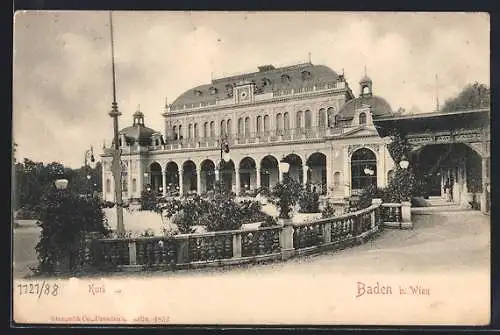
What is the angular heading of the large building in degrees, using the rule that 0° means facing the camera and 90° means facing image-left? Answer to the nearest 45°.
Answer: approximately 45°

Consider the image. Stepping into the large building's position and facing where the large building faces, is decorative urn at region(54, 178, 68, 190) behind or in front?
in front

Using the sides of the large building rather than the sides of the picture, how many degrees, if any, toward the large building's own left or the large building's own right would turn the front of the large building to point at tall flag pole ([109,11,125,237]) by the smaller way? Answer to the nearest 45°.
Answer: approximately 45° to the large building's own right

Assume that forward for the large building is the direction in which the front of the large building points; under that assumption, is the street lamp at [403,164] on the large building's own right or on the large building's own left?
on the large building's own left

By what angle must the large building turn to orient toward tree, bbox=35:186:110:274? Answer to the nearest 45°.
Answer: approximately 45° to its right
